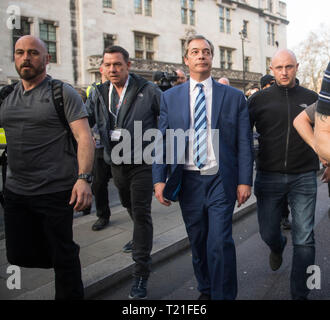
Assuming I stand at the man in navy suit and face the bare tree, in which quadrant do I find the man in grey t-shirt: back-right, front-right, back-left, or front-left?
back-left

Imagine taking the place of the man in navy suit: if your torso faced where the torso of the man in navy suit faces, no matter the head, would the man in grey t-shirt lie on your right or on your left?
on your right

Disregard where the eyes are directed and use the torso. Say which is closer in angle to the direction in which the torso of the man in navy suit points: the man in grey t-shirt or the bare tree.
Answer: the man in grey t-shirt

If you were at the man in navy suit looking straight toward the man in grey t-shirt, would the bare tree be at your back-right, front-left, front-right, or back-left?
back-right

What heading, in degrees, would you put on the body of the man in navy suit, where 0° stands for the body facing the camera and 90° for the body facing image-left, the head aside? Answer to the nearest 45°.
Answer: approximately 0°

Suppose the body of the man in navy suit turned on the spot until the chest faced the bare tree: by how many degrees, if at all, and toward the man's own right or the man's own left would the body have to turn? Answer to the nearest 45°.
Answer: approximately 180°
